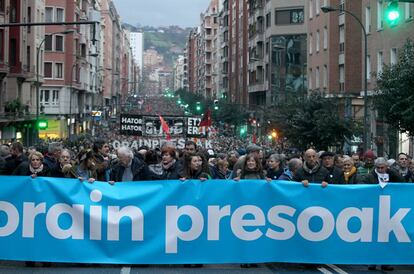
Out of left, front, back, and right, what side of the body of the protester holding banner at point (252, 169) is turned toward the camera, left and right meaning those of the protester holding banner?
front

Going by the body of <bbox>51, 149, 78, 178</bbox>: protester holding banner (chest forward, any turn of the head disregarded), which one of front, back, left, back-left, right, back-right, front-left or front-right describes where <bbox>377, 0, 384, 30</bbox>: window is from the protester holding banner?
back-left

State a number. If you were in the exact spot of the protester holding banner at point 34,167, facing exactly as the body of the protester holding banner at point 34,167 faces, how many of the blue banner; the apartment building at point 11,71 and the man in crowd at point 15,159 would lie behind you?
2

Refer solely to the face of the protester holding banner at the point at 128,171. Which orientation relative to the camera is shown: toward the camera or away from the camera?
toward the camera

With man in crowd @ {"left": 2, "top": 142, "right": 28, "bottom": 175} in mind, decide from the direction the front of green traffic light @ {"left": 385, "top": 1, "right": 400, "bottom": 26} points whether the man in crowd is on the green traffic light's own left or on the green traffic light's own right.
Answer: on the green traffic light's own right

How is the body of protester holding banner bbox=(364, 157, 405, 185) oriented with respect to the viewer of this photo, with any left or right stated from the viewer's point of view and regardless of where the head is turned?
facing the viewer

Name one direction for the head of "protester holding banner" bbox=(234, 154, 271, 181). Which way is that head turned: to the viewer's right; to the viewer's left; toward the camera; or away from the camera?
toward the camera

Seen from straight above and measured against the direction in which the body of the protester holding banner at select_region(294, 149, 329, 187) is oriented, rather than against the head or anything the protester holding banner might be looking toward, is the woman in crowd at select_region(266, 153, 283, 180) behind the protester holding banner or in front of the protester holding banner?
behind

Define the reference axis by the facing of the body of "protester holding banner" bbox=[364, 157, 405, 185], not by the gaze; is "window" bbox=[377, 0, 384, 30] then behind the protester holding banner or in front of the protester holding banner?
behind

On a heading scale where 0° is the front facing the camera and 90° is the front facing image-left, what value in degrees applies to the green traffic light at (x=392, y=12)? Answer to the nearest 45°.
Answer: approximately 0°

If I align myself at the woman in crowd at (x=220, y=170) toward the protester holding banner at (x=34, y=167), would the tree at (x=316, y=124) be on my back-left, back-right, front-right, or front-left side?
back-right

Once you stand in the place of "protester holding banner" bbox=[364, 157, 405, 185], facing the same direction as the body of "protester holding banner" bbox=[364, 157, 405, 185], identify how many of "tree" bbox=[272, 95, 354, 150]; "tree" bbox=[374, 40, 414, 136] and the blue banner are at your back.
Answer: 2

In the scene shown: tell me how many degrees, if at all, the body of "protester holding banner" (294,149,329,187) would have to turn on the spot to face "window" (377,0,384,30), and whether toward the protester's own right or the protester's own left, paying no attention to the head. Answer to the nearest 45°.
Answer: approximately 180°

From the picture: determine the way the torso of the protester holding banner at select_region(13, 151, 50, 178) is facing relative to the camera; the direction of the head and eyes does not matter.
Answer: toward the camera

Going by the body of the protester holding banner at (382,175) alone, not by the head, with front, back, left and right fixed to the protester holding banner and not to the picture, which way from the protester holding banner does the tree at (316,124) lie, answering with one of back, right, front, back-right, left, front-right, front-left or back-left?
back
